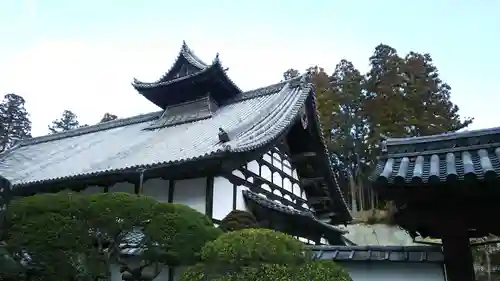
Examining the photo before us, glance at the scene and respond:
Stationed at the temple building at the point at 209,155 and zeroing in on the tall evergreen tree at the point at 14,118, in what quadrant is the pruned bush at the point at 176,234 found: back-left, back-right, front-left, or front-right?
back-left

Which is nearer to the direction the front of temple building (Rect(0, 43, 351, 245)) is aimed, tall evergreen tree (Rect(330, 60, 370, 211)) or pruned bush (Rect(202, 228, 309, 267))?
the pruned bush

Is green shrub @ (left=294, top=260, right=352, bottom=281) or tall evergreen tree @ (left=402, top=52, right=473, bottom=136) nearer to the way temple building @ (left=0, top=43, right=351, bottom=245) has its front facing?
the green shrub
